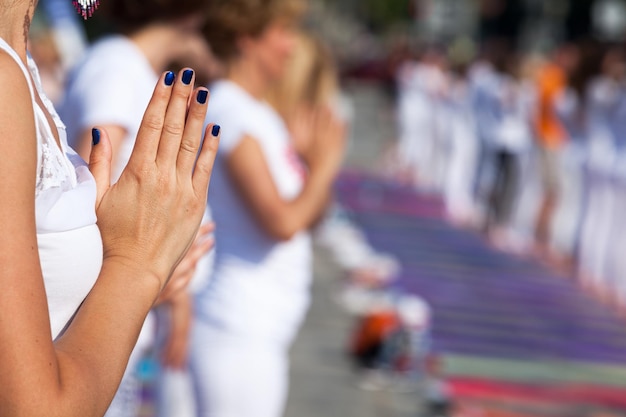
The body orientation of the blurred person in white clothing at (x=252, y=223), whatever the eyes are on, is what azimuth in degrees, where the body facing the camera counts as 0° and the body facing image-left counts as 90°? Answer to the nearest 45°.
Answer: approximately 270°

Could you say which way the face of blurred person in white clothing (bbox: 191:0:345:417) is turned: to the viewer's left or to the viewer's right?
to the viewer's right
